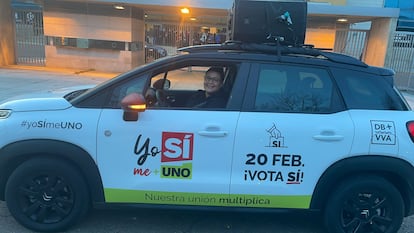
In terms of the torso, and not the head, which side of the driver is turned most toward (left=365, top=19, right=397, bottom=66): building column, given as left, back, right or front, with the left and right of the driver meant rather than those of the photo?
back

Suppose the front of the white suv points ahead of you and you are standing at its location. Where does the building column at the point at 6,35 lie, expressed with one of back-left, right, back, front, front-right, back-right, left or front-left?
front-right

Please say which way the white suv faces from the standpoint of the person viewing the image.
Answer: facing to the left of the viewer

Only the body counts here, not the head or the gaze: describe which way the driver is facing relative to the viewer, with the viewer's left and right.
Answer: facing the viewer and to the left of the viewer

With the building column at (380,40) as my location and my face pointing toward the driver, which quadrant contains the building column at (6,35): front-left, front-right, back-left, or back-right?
front-right

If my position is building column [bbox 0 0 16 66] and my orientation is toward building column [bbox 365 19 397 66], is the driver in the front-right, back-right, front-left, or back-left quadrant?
front-right
